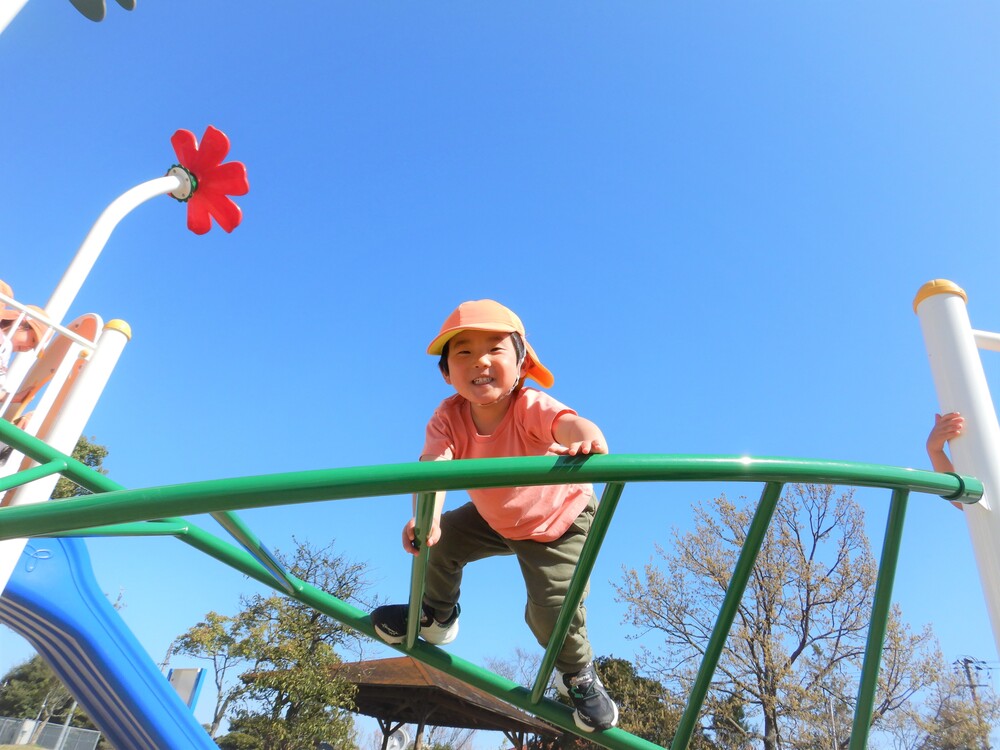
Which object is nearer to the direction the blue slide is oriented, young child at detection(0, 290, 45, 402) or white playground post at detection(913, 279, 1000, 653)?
the white playground post

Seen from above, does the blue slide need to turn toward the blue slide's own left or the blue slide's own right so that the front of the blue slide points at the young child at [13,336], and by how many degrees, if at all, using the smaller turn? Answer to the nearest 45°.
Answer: approximately 135° to the blue slide's own right

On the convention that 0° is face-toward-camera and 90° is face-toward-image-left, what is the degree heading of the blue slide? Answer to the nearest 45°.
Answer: approximately 270°
